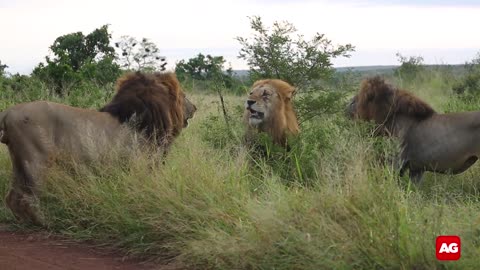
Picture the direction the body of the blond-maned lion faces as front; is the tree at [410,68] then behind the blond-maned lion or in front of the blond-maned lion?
behind

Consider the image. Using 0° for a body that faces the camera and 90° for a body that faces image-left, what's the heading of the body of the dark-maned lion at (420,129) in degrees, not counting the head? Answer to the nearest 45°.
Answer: approximately 90°

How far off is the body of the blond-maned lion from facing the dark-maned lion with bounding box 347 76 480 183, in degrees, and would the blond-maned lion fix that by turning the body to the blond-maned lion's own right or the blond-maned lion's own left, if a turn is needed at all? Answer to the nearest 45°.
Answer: approximately 135° to the blond-maned lion's own left

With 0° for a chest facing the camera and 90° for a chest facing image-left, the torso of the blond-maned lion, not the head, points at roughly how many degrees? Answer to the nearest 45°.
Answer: approximately 45°

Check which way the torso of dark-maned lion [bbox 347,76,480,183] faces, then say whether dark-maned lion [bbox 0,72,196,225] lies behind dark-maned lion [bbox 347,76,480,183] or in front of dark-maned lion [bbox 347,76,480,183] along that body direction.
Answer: in front

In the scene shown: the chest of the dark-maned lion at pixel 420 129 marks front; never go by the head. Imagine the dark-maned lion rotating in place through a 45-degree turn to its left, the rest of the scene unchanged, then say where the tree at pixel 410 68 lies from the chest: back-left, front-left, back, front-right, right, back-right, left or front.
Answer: back-right

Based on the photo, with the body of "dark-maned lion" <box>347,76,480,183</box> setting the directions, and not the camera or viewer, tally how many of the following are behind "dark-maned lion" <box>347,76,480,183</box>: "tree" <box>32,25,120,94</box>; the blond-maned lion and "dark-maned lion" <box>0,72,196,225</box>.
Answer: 0

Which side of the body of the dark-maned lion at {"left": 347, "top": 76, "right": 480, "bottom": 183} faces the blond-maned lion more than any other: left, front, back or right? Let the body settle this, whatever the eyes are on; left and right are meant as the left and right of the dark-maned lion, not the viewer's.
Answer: front

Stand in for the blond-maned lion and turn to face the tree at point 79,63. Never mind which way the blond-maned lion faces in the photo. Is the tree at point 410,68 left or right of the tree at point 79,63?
right

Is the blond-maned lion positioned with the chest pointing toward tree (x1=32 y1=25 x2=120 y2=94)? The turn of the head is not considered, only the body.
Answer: no

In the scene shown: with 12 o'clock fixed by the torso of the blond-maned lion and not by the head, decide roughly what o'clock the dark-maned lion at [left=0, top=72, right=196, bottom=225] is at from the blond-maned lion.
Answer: The dark-maned lion is roughly at 1 o'clock from the blond-maned lion.

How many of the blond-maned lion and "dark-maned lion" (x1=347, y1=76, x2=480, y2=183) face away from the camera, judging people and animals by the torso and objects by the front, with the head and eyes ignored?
0

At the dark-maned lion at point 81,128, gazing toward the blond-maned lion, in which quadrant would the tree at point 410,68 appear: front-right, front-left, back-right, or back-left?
front-left
